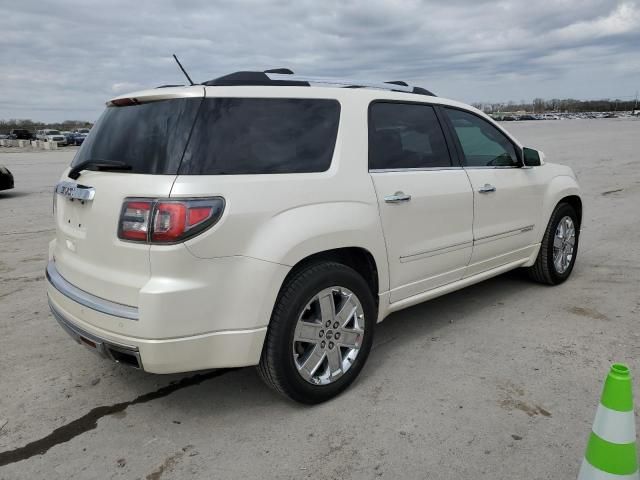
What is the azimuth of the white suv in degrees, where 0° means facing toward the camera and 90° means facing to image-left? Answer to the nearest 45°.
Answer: approximately 225°

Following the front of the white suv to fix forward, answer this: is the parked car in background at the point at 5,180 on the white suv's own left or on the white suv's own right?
on the white suv's own left
